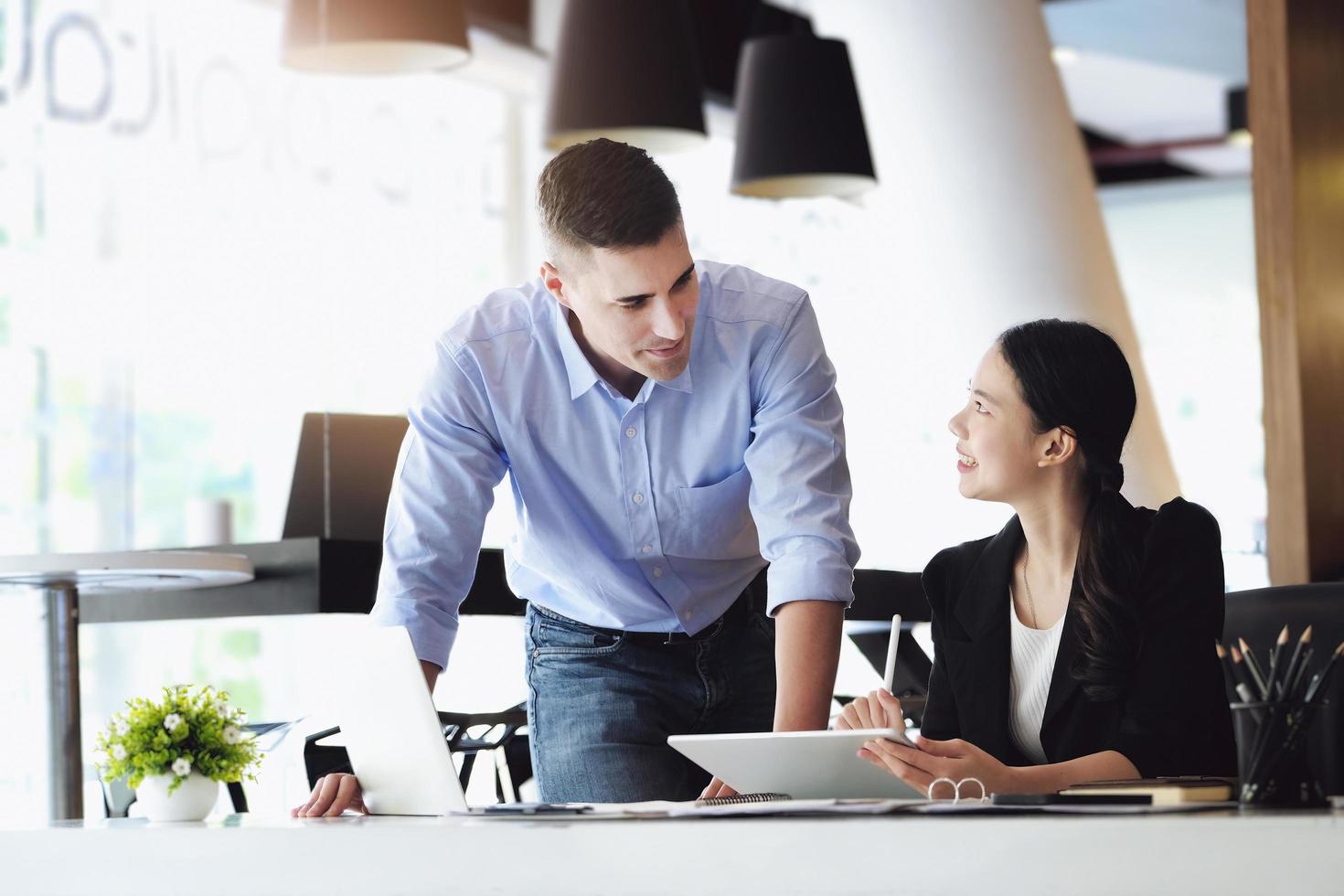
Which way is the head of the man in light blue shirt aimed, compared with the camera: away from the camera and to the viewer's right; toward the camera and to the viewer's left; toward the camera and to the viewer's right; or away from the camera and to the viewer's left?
toward the camera and to the viewer's right

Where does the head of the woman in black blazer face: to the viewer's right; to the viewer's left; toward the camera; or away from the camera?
to the viewer's left

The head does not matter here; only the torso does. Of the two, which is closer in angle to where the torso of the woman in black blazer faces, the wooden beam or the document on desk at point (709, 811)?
the document on desk

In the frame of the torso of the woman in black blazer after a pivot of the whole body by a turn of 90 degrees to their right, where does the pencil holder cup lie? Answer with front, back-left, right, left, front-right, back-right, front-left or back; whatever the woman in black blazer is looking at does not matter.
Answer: back-left

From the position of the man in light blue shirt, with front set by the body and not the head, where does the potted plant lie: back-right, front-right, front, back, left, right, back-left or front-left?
front-right

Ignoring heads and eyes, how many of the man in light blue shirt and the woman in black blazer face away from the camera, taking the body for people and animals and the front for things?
0

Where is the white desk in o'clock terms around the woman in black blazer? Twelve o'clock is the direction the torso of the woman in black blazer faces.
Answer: The white desk is roughly at 11 o'clock from the woman in black blazer.

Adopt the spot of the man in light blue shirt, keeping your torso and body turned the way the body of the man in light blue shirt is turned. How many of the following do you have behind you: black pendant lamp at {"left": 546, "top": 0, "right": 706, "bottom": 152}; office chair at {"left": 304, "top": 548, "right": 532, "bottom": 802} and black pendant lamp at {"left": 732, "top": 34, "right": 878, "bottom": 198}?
3

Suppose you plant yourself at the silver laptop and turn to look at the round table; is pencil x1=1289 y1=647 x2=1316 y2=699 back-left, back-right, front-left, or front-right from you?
back-right

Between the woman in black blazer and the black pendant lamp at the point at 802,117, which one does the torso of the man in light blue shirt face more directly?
the woman in black blazer

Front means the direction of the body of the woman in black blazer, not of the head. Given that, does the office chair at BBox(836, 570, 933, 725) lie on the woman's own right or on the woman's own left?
on the woman's own right

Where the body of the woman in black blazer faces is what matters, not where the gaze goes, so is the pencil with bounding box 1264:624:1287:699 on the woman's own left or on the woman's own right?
on the woman's own left
